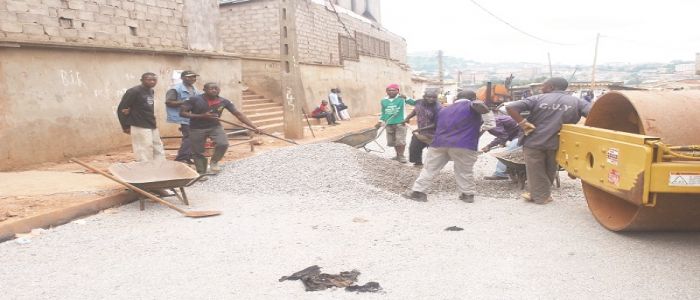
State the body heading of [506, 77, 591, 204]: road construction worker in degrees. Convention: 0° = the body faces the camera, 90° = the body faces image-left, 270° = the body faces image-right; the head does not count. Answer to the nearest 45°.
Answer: approximately 180°

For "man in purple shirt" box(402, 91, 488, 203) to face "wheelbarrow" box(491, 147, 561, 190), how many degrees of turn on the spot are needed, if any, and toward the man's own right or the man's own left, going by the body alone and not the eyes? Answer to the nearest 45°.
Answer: approximately 45° to the man's own right

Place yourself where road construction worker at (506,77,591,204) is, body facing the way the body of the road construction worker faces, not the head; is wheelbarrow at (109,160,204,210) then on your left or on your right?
on your left

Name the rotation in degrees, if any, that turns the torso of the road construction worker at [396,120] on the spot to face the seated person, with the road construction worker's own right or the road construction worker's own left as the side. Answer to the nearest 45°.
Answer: approximately 180°

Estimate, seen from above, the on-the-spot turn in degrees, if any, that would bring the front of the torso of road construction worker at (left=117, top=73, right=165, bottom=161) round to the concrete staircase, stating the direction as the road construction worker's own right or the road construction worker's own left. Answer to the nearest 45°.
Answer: approximately 90° to the road construction worker's own left

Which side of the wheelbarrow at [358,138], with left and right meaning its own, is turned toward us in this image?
left

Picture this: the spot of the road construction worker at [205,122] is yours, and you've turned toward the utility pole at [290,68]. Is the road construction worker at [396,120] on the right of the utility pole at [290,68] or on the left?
right

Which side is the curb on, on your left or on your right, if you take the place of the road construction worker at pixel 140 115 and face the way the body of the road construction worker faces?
on your right

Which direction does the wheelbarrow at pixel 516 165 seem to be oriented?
to the viewer's left

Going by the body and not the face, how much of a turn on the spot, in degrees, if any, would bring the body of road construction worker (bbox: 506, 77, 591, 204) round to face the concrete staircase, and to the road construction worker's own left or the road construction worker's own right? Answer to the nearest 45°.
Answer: approximately 45° to the road construction worker's own left

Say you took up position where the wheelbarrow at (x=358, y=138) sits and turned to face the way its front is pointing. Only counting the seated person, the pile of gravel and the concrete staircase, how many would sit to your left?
1

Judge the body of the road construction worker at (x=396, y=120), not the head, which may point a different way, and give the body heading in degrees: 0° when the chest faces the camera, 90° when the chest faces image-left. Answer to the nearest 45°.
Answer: approximately 0°

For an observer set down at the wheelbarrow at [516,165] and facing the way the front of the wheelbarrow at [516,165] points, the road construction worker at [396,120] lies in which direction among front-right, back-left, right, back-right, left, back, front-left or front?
front-right

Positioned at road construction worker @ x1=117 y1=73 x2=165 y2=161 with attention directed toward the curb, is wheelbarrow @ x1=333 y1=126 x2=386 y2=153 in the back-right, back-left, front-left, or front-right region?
back-left
